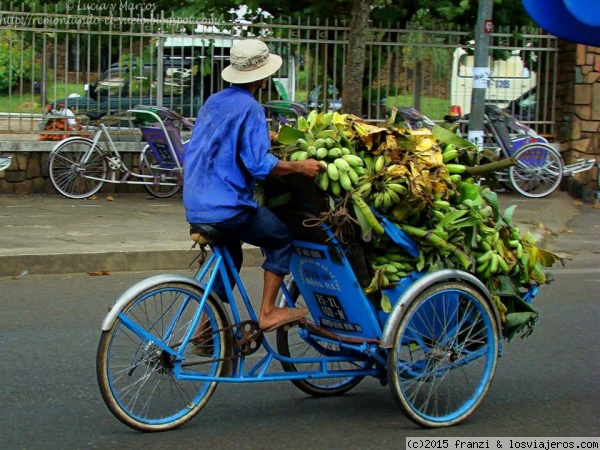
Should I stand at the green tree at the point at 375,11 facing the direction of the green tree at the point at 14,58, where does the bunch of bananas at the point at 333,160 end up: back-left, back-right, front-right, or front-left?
front-left

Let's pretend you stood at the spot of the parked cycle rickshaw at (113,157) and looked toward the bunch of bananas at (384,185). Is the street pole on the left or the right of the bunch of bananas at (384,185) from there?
left

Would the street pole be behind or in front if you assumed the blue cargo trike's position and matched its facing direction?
in front

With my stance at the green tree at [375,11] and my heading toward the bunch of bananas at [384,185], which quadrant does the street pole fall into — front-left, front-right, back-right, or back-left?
front-left

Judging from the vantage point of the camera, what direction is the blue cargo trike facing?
facing away from the viewer and to the right of the viewer

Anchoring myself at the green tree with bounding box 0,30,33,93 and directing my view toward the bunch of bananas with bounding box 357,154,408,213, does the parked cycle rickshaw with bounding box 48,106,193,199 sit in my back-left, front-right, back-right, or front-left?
front-left

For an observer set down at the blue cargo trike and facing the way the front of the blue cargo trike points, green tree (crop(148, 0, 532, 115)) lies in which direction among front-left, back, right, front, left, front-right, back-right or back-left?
front-left

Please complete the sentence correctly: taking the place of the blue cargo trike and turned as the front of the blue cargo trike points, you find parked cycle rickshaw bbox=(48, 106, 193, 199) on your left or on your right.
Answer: on your left

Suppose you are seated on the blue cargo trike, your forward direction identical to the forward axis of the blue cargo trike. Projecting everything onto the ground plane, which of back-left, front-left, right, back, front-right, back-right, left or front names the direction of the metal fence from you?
front-left
